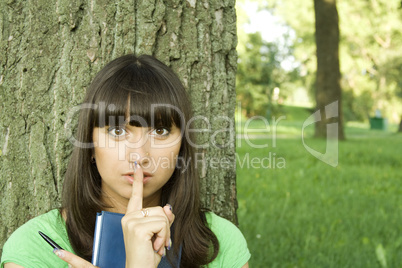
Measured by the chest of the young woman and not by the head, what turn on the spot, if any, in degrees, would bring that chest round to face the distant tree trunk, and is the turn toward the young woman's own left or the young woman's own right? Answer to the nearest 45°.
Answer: approximately 135° to the young woman's own left

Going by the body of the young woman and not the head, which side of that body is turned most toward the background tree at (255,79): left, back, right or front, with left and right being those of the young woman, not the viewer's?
back

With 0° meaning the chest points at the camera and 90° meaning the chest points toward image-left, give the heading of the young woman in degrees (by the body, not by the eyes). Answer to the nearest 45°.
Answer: approximately 0°

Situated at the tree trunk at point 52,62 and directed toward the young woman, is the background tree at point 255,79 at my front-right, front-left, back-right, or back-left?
back-left

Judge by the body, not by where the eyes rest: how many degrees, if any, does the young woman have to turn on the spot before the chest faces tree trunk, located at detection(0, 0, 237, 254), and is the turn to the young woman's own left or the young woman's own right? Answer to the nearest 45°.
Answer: approximately 135° to the young woman's own right
